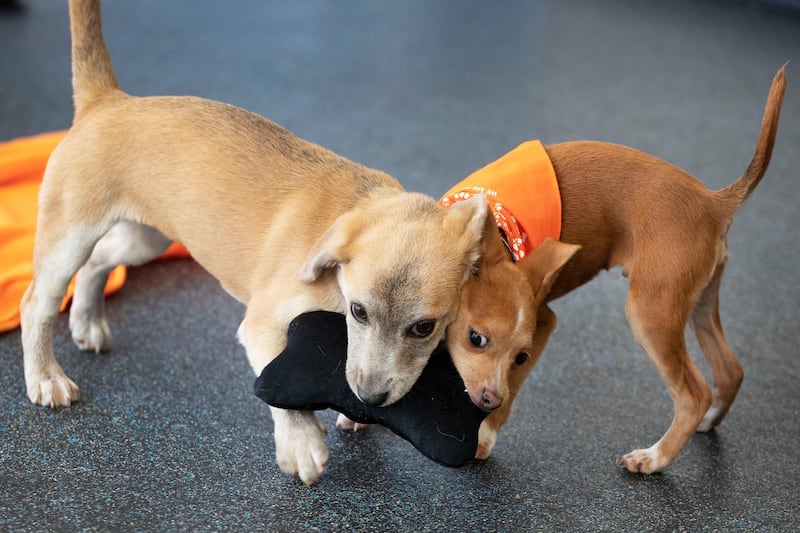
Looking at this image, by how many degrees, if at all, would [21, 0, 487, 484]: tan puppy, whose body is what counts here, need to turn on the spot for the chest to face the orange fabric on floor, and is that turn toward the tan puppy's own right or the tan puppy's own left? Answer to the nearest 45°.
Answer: approximately 180°

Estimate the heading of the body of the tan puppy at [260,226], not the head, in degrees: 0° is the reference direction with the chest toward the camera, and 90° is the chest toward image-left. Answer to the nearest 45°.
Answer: approximately 315°
